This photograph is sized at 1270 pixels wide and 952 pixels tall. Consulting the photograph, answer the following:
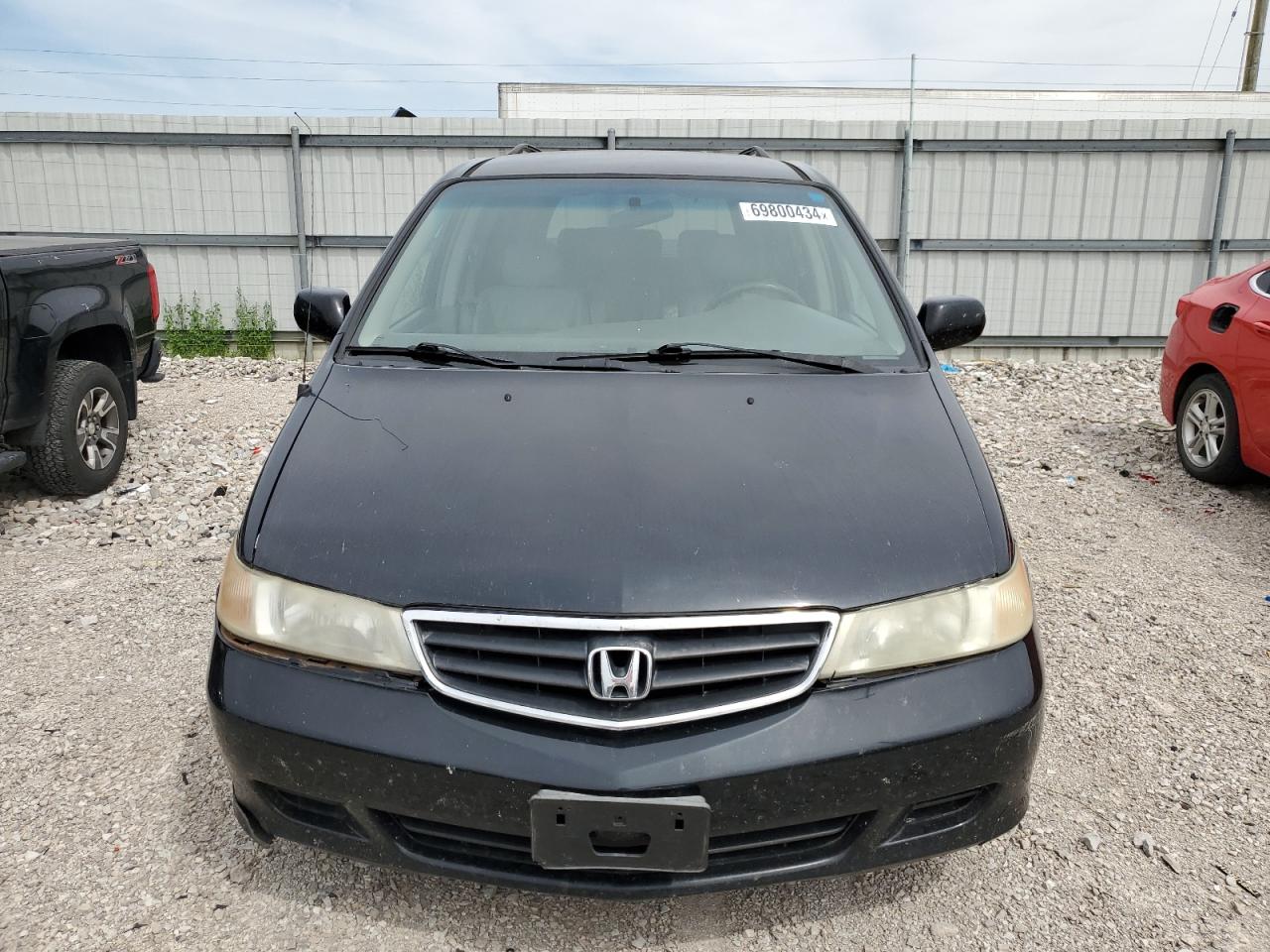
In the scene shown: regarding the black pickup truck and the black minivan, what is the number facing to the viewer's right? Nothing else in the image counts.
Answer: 0

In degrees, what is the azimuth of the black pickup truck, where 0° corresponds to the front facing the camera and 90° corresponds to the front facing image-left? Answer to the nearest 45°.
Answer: approximately 45°

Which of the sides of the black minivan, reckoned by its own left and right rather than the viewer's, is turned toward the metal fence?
back

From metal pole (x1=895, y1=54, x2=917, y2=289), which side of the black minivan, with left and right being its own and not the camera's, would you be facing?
back
